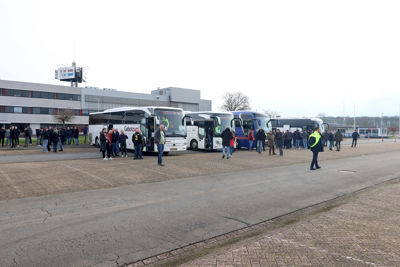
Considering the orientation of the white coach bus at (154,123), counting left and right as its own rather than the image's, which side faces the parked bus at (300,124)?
left

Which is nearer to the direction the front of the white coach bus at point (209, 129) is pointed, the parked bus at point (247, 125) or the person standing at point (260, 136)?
the person standing

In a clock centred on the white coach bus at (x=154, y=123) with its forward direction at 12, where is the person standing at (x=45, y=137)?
The person standing is roughly at 5 o'clock from the white coach bus.

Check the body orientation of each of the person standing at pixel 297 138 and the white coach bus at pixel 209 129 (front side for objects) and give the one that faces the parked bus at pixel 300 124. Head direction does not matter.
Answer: the person standing

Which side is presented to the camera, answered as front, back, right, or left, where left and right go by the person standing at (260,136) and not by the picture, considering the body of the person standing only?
back

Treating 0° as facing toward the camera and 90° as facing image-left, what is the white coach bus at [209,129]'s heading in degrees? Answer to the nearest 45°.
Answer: approximately 315°

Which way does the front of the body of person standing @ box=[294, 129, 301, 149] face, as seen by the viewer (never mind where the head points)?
away from the camera
